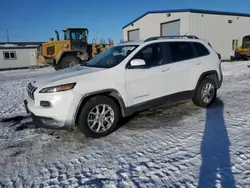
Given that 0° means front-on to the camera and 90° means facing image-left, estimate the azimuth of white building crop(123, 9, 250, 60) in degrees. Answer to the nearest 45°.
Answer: approximately 45°

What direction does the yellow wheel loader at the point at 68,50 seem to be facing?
to the viewer's right

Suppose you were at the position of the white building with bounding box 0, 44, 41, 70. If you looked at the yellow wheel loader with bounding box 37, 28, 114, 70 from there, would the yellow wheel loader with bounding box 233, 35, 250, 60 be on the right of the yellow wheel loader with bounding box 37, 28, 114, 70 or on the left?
left

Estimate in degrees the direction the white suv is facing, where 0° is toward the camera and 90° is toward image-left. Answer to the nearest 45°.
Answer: approximately 45°

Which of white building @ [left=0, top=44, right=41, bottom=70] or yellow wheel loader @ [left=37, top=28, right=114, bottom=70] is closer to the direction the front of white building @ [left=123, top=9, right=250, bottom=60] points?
the yellow wheel loader

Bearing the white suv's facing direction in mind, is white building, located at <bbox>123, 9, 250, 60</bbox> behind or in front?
behind

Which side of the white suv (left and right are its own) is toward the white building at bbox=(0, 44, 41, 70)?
right

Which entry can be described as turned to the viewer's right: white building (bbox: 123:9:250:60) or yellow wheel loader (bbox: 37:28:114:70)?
the yellow wheel loader

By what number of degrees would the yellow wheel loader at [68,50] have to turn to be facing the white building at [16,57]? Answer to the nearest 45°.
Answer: approximately 135° to its left

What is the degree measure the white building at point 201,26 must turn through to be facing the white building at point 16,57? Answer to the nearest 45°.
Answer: approximately 45° to its right

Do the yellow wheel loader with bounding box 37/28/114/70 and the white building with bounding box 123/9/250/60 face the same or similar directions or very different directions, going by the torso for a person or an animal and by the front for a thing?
very different directions

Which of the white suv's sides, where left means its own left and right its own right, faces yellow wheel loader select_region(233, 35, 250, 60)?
back

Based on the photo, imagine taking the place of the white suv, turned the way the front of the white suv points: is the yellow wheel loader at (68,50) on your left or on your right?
on your right
